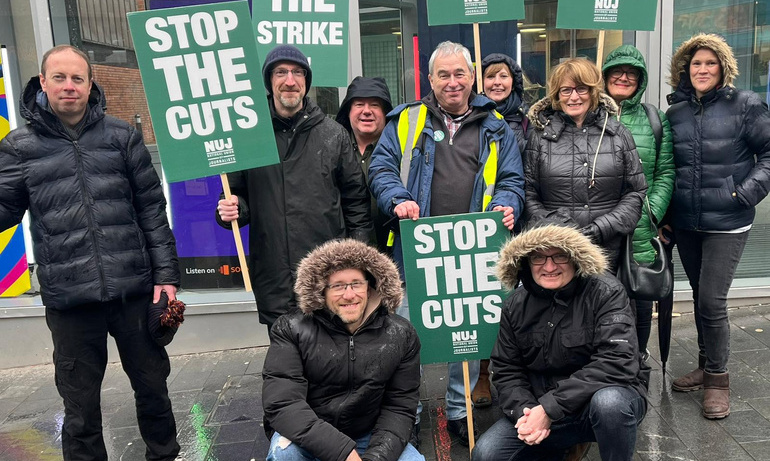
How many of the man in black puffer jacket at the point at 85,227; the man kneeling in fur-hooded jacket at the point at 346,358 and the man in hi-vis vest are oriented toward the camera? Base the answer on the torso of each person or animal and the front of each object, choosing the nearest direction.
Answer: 3

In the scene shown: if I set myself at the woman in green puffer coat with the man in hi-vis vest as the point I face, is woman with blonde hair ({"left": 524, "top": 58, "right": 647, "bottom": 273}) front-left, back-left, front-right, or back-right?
front-left

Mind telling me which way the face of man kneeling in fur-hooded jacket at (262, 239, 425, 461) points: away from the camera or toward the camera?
toward the camera

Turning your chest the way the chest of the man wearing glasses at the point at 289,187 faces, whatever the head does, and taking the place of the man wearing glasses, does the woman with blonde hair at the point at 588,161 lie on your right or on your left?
on your left

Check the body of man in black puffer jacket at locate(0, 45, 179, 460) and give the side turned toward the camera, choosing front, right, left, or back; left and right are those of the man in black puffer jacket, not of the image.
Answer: front

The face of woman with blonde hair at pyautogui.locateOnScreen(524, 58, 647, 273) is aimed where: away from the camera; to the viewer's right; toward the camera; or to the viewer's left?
toward the camera

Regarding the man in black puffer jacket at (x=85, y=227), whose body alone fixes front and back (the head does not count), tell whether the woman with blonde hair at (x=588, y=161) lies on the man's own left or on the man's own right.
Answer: on the man's own left

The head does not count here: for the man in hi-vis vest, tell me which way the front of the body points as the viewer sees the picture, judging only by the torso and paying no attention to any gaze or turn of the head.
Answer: toward the camera

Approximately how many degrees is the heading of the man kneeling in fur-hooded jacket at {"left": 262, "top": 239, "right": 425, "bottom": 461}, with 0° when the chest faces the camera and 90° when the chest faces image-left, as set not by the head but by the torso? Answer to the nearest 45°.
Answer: approximately 0°

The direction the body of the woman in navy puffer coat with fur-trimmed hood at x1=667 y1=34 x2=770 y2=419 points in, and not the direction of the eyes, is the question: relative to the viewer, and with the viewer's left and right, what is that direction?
facing the viewer and to the left of the viewer

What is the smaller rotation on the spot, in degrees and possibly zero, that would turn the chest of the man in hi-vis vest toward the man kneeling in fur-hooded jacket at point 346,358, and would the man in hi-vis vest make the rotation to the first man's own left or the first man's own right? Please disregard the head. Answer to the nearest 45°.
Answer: approximately 45° to the first man's own right

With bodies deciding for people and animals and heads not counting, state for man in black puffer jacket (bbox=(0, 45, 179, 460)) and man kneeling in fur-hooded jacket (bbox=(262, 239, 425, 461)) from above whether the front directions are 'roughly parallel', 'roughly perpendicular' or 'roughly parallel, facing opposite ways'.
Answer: roughly parallel

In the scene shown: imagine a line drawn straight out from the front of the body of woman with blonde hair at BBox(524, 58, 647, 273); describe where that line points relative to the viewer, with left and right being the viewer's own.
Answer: facing the viewer
